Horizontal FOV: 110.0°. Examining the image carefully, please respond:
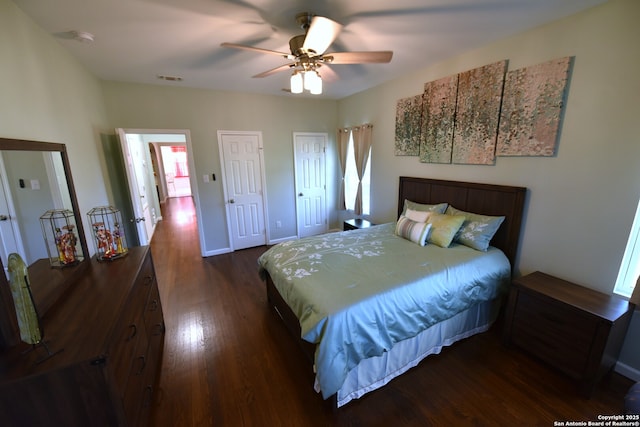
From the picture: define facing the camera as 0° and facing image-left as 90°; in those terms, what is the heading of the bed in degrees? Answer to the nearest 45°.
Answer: approximately 45°

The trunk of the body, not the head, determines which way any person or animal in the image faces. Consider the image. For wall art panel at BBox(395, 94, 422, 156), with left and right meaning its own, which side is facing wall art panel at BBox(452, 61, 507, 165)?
left

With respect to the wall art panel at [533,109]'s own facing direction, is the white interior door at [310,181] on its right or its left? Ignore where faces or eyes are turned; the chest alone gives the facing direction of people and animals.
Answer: on its right

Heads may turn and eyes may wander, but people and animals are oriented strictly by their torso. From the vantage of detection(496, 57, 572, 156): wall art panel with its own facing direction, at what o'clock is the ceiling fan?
The ceiling fan is roughly at 12 o'clock from the wall art panel.

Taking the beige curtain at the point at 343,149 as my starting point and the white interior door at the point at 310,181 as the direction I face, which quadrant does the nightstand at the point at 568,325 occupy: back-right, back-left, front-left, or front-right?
back-left

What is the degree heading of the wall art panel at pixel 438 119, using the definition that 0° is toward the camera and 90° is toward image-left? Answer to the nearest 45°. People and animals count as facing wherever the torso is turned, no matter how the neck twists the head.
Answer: approximately 45°

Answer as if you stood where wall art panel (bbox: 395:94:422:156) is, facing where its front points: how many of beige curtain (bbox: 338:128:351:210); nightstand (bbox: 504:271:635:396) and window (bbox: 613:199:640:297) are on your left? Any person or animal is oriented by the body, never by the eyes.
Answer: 2

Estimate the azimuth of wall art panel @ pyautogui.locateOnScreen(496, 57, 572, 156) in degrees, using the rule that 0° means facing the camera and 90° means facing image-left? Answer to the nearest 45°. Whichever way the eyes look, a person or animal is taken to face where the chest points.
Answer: approximately 45°
